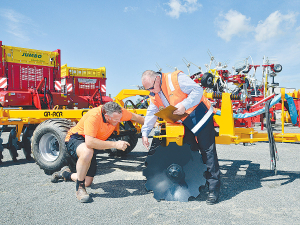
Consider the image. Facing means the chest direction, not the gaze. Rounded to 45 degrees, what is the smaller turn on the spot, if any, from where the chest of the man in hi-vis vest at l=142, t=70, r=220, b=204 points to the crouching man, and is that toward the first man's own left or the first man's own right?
approximately 45° to the first man's own right

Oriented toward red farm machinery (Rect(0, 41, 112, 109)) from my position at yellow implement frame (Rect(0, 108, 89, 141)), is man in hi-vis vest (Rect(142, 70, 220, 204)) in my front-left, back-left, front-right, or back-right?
back-right

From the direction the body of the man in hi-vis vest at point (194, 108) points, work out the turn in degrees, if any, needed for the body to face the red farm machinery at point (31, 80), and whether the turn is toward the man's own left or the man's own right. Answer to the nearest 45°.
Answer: approximately 90° to the man's own right

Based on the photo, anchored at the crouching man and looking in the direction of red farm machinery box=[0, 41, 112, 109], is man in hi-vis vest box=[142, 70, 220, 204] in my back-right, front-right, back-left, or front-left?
back-right

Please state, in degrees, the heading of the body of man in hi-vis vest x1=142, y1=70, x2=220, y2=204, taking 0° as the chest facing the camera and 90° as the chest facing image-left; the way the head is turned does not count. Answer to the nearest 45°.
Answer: approximately 45°

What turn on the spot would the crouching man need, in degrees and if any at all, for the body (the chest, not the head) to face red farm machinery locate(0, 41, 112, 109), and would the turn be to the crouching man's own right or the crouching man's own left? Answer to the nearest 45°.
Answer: approximately 135° to the crouching man's own left

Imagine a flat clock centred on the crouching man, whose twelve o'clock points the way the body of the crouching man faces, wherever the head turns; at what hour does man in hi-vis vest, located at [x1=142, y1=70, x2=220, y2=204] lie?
The man in hi-vis vest is roughly at 11 o'clock from the crouching man.
